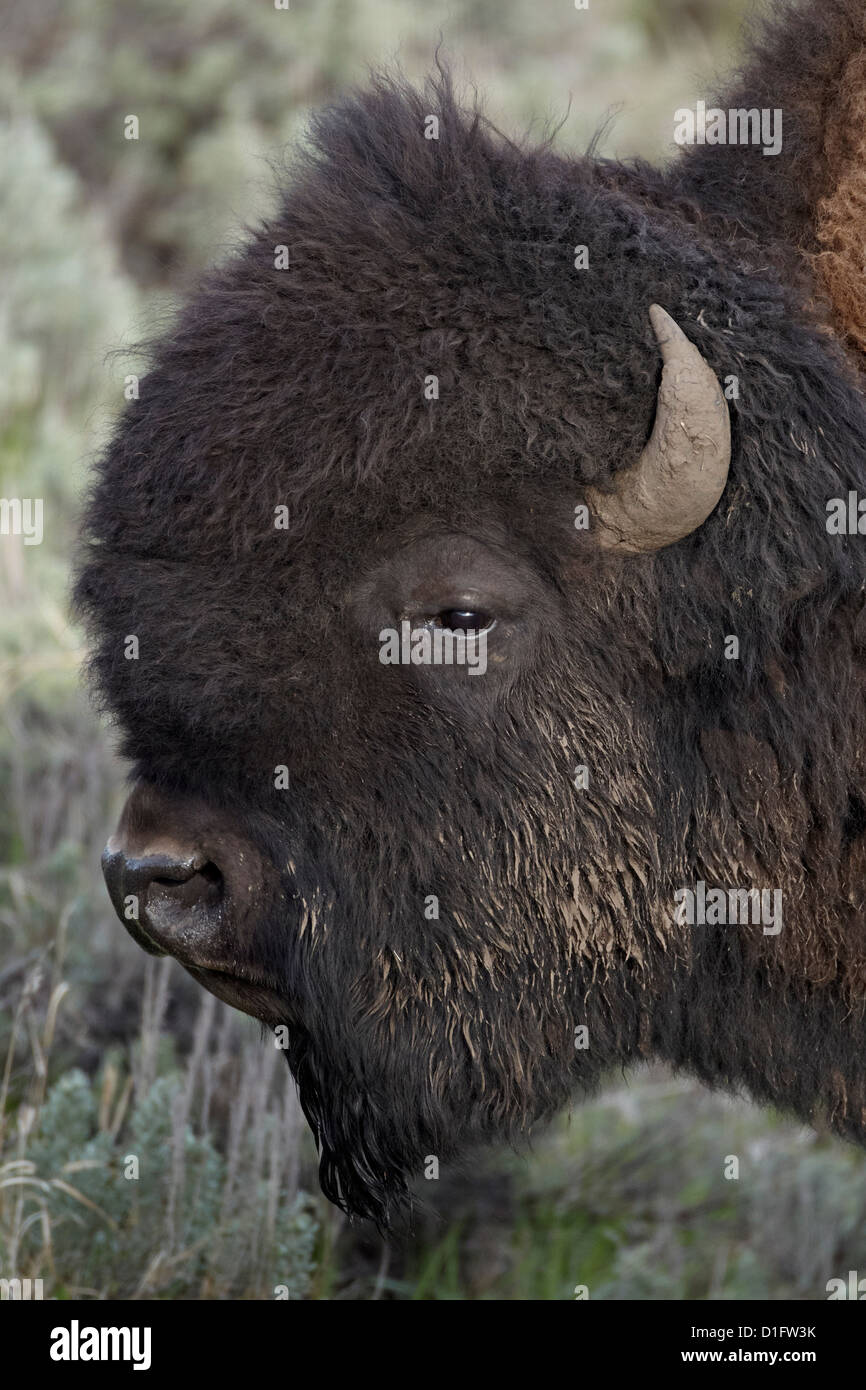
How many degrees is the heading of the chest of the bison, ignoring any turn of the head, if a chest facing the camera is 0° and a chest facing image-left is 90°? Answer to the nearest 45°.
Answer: approximately 90°
